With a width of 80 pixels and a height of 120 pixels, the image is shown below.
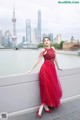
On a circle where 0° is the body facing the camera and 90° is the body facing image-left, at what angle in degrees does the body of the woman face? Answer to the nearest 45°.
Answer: approximately 0°
